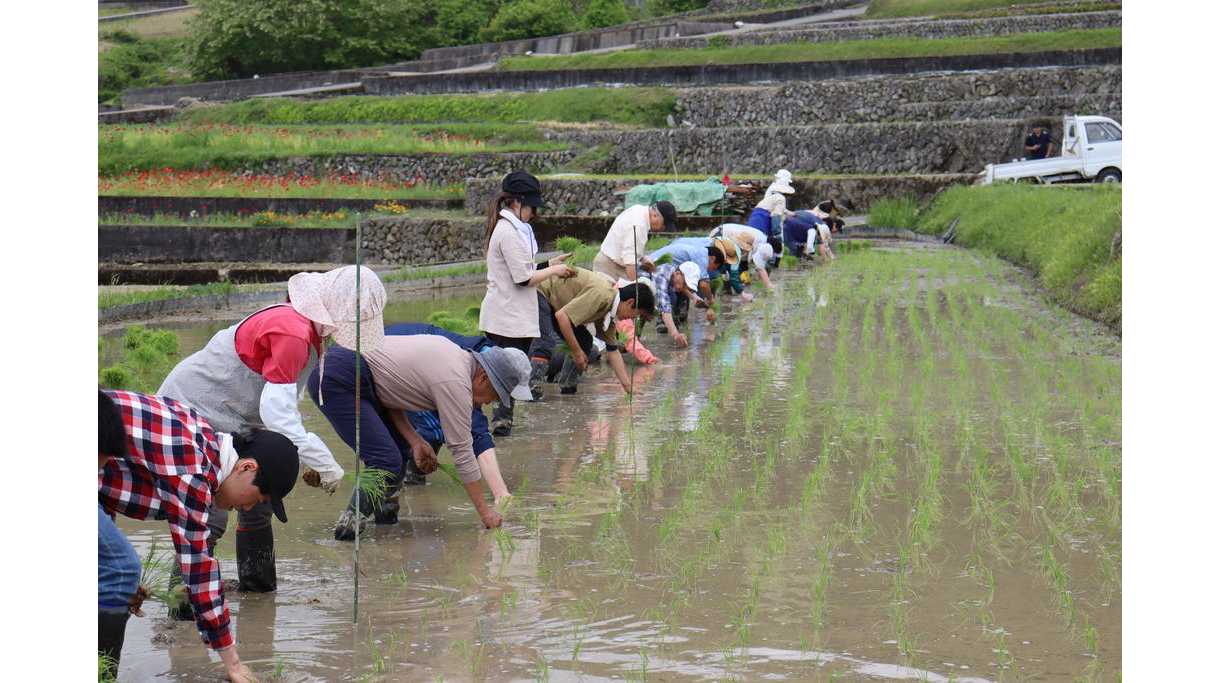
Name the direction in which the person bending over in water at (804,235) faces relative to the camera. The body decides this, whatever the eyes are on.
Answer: to the viewer's right

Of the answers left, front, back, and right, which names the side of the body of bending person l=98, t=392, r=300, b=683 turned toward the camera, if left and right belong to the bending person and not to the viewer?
right

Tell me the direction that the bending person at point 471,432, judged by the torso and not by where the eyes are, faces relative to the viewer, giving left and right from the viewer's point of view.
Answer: facing to the right of the viewer

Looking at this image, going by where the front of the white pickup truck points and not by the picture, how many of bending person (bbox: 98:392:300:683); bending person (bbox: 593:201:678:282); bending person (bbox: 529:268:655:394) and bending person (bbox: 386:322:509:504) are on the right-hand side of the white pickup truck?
4

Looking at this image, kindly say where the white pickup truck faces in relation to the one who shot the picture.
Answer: facing to the right of the viewer

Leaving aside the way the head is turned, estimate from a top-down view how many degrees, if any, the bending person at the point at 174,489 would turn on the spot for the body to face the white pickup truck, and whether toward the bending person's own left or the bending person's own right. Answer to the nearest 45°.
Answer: approximately 45° to the bending person's own left

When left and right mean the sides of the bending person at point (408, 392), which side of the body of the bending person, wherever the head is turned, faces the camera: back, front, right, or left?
right

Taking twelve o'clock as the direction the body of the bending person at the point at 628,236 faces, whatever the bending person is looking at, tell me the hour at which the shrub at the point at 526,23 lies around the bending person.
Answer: The shrub is roughly at 9 o'clock from the bending person.

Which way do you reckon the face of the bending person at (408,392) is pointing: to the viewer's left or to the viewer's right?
to the viewer's right

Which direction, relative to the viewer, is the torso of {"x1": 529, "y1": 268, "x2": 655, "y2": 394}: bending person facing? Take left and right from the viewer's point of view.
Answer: facing to the right of the viewer
